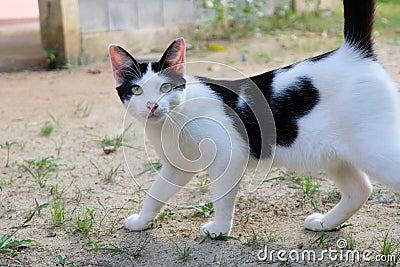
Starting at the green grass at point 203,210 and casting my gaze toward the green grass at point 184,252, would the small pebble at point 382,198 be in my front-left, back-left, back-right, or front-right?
back-left

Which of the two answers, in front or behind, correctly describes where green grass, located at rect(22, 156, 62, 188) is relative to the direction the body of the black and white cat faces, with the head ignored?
in front

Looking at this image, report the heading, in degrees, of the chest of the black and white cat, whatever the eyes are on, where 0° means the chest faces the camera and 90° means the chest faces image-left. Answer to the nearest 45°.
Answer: approximately 90°

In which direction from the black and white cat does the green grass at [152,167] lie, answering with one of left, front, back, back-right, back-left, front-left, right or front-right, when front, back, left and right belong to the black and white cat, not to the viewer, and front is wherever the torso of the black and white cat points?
front-right

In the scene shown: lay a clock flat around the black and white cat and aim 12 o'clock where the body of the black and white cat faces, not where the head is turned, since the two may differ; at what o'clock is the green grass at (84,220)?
The green grass is roughly at 12 o'clock from the black and white cat.

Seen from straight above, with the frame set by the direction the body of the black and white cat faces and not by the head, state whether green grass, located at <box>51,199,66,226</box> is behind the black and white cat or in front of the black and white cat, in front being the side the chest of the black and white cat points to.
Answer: in front

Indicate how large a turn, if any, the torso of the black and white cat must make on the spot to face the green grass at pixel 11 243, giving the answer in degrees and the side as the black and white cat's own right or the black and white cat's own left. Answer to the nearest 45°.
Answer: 0° — it already faces it

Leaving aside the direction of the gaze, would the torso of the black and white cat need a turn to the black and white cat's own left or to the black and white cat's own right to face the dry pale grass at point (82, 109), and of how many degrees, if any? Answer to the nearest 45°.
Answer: approximately 45° to the black and white cat's own right
